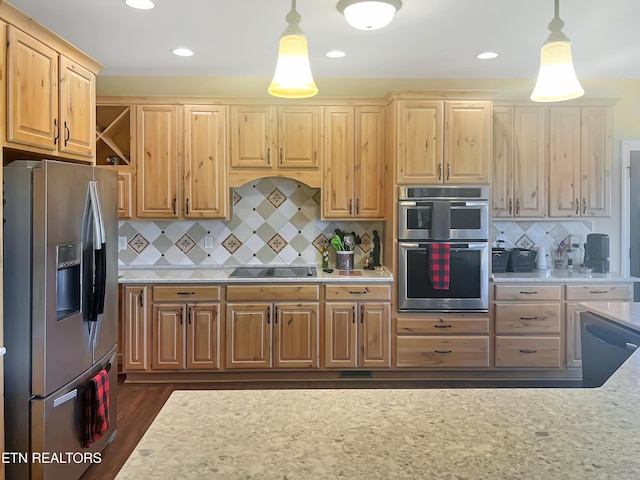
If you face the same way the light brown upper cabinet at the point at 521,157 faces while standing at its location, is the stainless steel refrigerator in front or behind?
in front

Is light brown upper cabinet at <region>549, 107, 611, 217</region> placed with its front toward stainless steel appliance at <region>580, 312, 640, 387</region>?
yes

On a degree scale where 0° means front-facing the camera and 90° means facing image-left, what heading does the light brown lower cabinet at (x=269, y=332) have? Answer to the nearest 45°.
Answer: approximately 0°

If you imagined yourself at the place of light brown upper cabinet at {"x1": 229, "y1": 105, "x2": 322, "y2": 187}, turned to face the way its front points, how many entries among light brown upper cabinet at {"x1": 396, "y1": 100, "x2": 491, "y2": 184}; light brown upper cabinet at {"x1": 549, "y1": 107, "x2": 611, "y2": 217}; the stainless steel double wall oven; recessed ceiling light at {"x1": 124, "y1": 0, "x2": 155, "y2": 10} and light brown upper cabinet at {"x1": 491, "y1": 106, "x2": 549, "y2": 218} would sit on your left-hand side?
4

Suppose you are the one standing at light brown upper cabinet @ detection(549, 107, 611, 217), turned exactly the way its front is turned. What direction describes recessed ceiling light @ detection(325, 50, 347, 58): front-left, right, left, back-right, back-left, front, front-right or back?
front-right

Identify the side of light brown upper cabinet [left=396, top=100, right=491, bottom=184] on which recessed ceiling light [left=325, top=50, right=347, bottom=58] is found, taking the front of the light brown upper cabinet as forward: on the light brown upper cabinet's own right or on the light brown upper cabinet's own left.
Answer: on the light brown upper cabinet's own right

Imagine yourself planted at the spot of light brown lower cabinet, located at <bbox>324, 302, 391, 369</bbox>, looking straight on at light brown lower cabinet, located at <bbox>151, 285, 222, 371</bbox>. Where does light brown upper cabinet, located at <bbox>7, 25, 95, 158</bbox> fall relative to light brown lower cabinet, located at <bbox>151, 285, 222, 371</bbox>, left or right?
left

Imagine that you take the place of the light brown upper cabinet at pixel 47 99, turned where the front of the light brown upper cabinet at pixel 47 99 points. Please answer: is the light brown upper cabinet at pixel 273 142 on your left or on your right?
on your left

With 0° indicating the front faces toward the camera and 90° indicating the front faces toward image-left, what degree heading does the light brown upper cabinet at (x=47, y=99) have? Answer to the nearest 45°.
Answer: approximately 315°
